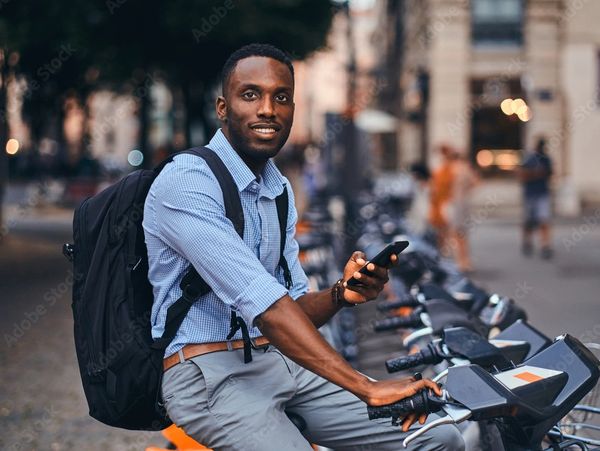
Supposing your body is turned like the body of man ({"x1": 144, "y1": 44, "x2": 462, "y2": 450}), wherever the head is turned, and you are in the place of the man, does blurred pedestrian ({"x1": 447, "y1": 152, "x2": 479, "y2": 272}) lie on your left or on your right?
on your left

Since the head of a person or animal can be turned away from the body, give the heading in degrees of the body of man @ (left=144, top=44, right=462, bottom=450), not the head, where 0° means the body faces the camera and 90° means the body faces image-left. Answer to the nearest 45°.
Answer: approximately 315°

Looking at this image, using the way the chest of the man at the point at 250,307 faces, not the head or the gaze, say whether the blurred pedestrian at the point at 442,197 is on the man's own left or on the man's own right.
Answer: on the man's own left

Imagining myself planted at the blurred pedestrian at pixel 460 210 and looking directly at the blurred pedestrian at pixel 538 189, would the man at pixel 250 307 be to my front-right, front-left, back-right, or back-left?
back-right

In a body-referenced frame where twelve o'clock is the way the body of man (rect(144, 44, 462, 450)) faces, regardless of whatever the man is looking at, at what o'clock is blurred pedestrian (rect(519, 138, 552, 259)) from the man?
The blurred pedestrian is roughly at 8 o'clock from the man.

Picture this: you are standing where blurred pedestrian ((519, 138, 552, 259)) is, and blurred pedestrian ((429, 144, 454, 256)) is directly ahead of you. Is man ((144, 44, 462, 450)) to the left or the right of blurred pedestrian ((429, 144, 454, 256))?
left

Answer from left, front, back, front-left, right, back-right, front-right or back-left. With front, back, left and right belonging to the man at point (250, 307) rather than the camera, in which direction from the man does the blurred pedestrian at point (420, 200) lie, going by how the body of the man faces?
back-left
